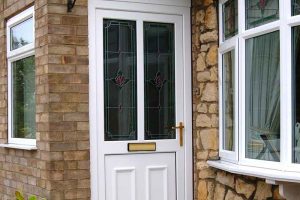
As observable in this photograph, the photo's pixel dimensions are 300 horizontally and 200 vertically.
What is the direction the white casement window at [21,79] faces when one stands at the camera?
facing the viewer and to the left of the viewer

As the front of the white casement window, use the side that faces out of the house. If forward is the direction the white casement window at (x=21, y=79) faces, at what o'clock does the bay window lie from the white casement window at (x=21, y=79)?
The bay window is roughly at 9 o'clock from the white casement window.

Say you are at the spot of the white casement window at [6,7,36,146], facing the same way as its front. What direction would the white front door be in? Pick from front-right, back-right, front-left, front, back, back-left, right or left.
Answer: left
